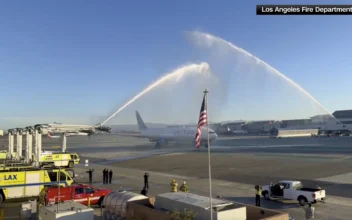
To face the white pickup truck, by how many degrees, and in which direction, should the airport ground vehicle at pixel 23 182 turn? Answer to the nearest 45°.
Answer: approximately 45° to its right

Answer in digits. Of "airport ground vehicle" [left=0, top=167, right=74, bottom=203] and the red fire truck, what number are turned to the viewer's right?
2

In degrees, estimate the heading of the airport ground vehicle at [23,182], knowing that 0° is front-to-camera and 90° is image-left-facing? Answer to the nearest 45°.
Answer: approximately 270°

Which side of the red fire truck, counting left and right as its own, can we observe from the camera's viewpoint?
right

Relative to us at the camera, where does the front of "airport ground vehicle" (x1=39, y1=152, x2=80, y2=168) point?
facing to the right of the viewer

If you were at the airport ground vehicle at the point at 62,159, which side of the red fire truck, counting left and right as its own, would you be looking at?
left

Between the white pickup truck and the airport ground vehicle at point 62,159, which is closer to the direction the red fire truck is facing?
the white pickup truck

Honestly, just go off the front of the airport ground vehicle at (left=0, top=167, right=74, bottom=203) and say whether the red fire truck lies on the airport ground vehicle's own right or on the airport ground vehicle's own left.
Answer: on the airport ground vehicle's own right

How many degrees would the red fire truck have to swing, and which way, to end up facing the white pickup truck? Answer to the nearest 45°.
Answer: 0° — it already faces it

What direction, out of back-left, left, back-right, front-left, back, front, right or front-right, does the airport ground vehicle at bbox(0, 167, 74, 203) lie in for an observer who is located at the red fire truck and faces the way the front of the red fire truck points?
back-left
